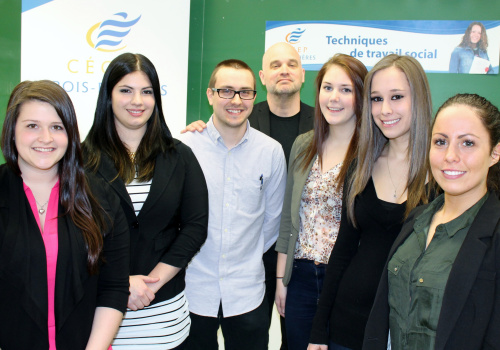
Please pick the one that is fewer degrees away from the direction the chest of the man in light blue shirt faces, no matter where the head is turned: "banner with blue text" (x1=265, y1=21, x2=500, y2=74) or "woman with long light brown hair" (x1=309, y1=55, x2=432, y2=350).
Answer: the woman with long light brown hair

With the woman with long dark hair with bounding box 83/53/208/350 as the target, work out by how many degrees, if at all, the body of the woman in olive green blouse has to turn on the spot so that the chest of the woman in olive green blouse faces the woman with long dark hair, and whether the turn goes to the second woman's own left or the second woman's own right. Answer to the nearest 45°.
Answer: approximately 45° to the second woman's own right

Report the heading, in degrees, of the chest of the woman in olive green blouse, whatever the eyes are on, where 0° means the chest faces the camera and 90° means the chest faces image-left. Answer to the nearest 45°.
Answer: approximately 45°

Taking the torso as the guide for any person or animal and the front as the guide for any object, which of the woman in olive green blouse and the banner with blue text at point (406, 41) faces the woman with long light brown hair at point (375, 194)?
the banner with blue text

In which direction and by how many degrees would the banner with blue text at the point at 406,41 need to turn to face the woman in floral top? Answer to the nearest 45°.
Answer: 0° — it already faces them

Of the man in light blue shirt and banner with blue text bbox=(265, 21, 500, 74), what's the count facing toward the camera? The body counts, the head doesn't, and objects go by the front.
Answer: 2

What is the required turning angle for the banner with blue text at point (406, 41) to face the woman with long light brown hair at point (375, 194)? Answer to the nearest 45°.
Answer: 0° — it already faces them

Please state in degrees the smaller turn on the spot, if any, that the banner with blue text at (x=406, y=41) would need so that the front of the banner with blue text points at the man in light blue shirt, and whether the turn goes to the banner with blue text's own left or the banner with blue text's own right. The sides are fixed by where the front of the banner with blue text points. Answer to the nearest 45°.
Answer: approximately 45° to the banner with blue text's own right

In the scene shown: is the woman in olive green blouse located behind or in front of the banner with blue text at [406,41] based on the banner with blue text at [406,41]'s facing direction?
in front

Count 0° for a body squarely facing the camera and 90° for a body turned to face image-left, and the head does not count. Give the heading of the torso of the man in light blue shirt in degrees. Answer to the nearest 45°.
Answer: approximately 0°

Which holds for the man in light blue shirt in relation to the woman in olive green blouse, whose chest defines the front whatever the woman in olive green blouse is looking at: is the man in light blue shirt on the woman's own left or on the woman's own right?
on the woman's own right
